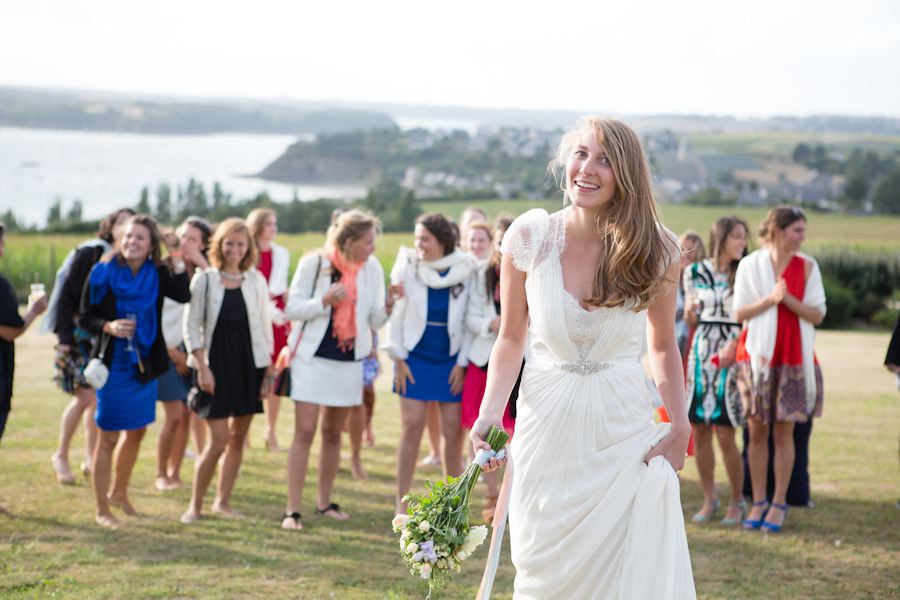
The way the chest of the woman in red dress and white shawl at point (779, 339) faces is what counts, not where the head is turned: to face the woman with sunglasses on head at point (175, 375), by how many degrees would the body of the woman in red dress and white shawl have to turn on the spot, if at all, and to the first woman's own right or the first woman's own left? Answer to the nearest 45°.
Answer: approximately 90° to the first woman's own right

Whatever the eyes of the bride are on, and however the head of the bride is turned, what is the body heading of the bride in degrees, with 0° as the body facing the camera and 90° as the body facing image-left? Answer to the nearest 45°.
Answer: approximately 0°

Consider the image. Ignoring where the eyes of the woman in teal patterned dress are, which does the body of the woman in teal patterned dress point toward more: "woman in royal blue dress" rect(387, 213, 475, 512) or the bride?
the bride

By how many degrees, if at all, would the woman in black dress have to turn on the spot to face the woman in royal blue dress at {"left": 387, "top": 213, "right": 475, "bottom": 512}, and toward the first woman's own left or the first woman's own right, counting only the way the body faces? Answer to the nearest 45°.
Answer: approximately 90° to the first woman's own left

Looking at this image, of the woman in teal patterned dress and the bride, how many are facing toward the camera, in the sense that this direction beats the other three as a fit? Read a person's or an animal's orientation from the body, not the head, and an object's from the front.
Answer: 2

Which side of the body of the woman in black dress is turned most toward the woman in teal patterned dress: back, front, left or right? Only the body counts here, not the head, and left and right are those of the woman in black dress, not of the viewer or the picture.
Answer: left

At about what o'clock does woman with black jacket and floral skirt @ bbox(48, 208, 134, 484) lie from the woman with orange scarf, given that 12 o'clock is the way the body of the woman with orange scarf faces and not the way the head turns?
The woman with black jacket and floral skirt is roughly at 5 o'clock from the woman with orange scarf.

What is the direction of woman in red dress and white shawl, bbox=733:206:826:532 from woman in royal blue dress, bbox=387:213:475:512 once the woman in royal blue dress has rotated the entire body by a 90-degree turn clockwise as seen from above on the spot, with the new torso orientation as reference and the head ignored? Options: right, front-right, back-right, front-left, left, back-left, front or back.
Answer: back
